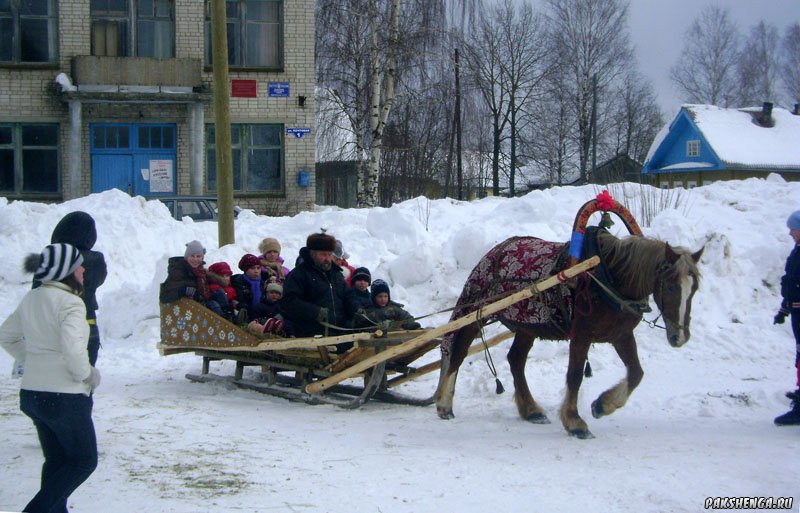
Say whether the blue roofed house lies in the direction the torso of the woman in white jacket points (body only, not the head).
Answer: yes

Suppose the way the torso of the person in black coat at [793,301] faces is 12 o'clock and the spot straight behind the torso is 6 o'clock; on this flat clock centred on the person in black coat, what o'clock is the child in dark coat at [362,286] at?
The child in dark coat is roughly at 12 o'clock from the person in black coat.

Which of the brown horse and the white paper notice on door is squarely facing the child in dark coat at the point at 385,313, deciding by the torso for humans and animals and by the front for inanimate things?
the white paper notice on door

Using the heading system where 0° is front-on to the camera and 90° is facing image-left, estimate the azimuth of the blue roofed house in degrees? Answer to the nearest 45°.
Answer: approximately 45°

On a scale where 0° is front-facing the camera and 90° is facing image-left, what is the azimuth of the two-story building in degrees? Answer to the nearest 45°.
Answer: approximately 0°

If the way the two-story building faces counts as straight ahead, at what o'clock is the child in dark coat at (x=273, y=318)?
The child in dark coat is roughly at 12 o'clock from the two-story building.

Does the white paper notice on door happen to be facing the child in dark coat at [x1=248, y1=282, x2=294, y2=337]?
yes

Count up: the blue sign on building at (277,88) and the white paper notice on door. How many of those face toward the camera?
2
